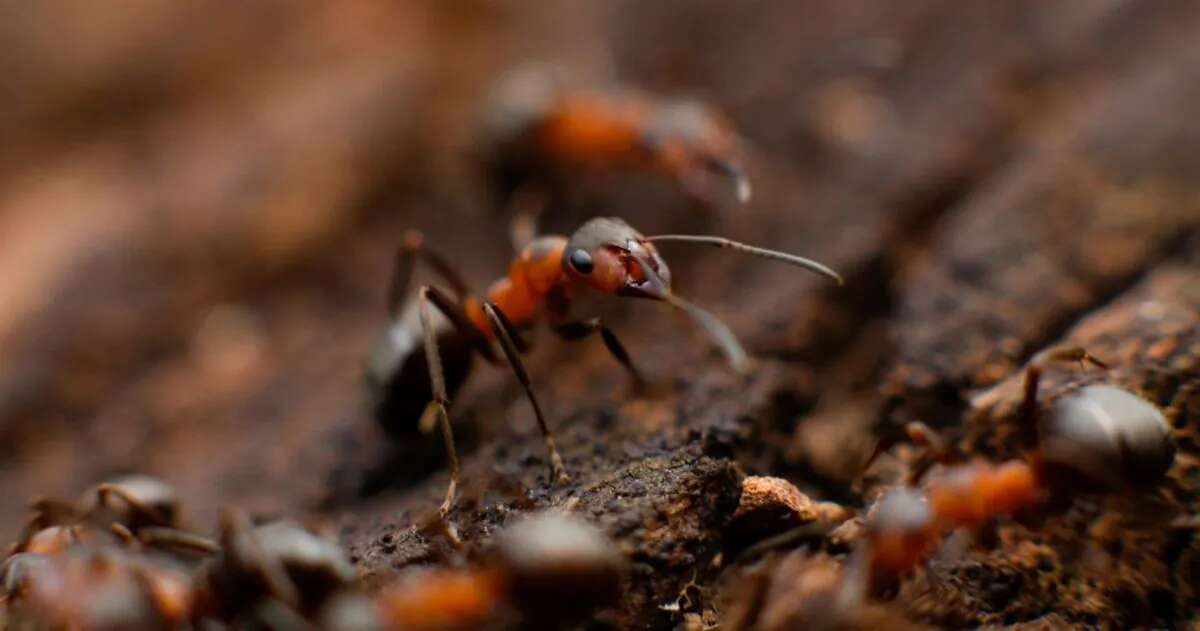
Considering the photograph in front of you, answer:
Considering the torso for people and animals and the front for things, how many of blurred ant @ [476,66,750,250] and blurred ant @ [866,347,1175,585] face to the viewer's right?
1

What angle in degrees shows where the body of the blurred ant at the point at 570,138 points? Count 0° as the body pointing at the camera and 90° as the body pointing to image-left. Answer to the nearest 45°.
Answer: approximately 270°

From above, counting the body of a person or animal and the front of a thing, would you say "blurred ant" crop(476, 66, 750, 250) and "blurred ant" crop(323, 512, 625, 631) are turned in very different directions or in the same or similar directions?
very different directions

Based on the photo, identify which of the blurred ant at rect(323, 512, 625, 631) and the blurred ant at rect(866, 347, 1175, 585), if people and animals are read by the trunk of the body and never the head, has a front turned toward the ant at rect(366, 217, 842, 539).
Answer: the blurred ant at rect(866, 347, 1175, 585)

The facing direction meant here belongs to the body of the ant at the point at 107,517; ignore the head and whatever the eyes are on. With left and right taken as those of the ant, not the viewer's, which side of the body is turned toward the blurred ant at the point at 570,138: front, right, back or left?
back

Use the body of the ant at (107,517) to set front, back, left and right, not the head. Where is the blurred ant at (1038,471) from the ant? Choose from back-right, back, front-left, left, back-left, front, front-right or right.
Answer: back-left

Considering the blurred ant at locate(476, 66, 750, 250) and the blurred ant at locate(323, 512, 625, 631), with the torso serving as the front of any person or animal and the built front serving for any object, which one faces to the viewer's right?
the blurred ant at locate(476, 66, 750, 250)

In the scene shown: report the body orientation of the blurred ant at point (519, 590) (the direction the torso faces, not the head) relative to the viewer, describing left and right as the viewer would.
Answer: facing to the left of the viewer

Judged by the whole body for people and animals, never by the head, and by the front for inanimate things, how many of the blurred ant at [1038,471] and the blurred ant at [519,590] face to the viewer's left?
2

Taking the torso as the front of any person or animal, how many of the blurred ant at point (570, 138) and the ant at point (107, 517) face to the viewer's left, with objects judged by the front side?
1

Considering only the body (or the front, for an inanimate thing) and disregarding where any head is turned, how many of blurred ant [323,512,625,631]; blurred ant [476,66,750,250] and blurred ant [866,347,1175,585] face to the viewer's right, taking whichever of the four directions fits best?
1

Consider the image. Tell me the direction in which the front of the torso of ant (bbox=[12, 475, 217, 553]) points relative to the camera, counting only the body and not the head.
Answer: to the viewer's left

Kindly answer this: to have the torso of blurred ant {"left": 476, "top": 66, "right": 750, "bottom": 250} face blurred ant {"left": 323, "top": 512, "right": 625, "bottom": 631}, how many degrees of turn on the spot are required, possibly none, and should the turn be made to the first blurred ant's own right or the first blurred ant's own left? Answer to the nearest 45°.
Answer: approximately 90° to the first blurred ant's own right

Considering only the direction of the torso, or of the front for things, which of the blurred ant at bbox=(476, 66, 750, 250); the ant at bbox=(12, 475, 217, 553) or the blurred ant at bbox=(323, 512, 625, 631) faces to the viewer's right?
the blurred ant at bbox=(476, 66, 750, 250)

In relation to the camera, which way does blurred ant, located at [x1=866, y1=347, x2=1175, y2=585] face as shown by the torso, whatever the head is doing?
to the viewer's left

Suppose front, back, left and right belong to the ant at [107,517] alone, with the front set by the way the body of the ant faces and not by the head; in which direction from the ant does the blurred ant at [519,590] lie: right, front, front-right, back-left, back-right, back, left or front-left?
back-left
